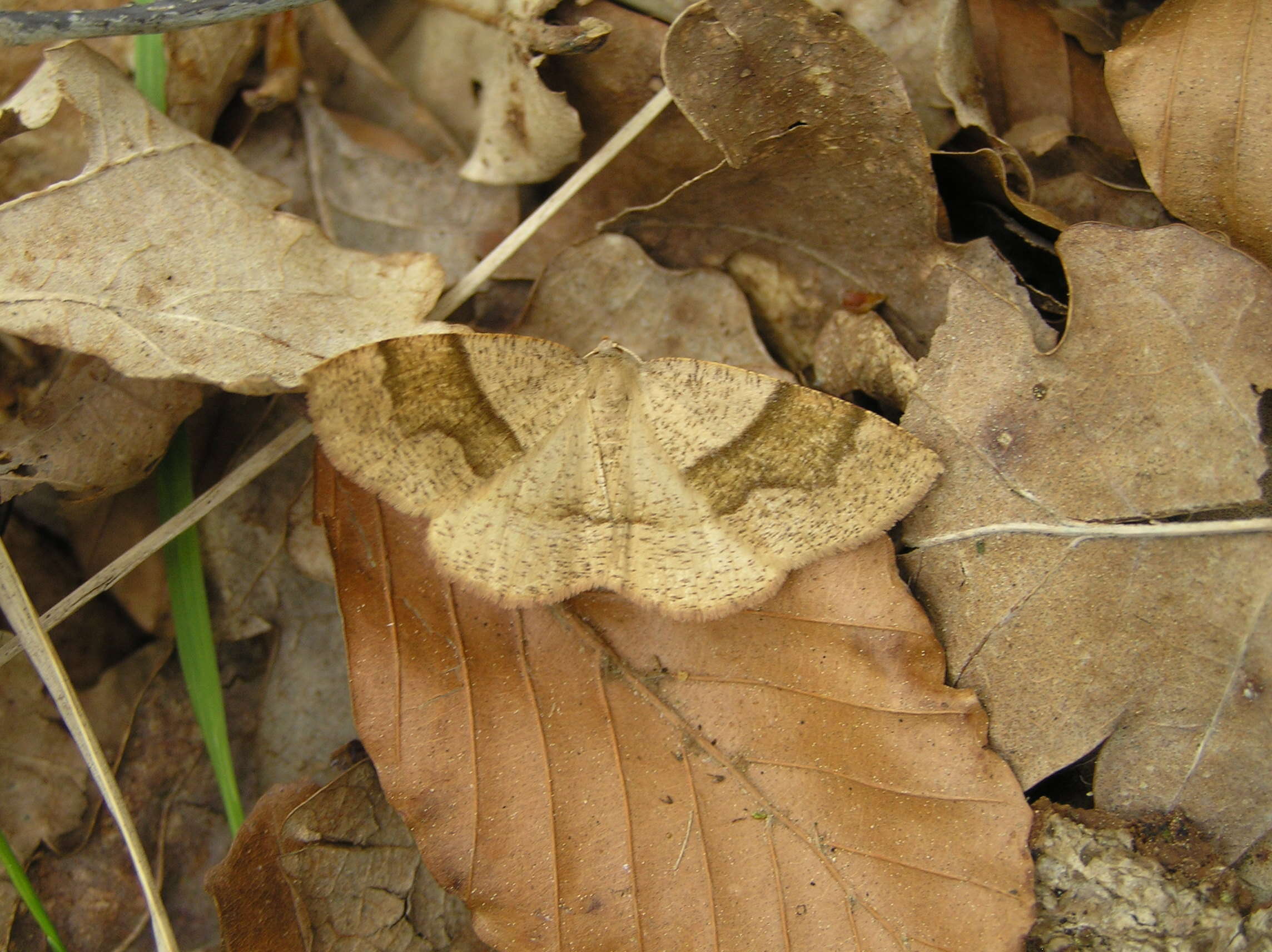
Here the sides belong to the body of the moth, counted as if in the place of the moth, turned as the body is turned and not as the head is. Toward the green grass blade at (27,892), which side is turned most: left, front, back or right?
left

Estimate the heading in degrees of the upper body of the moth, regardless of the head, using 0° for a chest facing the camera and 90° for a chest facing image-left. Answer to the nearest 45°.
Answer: approximately 180°

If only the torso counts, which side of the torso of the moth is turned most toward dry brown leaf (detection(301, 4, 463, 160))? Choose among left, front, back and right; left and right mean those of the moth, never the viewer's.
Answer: front

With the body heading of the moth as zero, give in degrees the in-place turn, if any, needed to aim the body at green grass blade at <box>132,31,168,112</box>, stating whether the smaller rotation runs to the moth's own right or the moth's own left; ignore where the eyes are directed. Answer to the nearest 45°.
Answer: approximately 45° to the moth's own left

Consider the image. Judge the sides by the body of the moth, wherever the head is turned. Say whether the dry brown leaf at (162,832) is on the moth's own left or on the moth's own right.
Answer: on the moth's own left

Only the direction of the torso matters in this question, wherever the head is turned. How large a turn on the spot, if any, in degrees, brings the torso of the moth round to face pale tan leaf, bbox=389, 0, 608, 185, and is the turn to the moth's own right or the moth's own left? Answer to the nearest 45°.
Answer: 0° — it already faces it

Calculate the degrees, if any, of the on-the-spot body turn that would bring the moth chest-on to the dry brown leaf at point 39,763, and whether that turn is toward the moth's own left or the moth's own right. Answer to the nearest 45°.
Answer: approximately 90° to the moth's own left

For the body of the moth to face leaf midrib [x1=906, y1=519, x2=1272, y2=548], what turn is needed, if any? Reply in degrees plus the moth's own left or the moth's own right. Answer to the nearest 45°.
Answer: approximately 90° to the moth's own right

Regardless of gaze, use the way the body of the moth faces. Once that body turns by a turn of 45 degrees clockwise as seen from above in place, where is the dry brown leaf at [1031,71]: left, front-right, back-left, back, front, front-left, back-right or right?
front

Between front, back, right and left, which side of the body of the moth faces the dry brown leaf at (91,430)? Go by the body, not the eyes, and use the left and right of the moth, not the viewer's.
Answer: left

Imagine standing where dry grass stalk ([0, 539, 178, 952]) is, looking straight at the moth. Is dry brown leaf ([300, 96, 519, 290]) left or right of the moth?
left

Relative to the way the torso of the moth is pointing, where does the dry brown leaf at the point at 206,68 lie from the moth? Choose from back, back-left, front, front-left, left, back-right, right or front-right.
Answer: front-left

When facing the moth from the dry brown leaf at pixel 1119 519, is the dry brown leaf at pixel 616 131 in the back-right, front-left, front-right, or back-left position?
front-right

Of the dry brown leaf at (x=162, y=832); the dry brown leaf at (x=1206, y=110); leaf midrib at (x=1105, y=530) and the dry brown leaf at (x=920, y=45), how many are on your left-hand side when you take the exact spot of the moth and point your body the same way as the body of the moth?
1

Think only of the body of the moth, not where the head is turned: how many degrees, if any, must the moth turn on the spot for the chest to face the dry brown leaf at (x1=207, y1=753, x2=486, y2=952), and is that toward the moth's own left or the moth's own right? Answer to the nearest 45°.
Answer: approximately 135° to the moth's own left

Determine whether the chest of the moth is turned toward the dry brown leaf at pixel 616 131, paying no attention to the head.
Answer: yes
